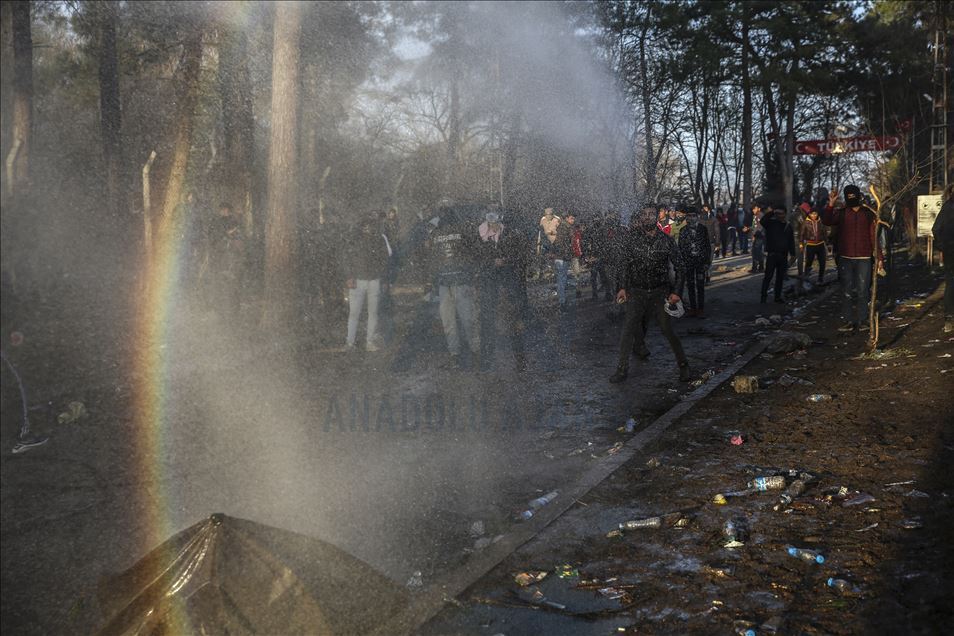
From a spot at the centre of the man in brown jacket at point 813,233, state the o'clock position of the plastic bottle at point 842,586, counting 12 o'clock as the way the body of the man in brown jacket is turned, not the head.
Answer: The plastic bottle is roughly at 12 o'clock from the man in brown jacket.

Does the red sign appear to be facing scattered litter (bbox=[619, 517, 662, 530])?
yes

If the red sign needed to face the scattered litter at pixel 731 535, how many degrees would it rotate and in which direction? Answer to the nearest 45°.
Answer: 0° — it already faces it

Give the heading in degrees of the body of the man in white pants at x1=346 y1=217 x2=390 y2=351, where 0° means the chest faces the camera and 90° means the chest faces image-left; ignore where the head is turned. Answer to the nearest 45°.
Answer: approximately 0°

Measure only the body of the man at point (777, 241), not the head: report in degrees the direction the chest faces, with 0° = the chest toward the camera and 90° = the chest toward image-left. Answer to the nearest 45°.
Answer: approximately 315°

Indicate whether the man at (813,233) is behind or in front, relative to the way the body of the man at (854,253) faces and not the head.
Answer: behind

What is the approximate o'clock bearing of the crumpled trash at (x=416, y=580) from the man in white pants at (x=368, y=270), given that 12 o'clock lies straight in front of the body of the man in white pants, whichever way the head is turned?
The crumpled trash is roughly at 12 o'clock from the man in white pants.

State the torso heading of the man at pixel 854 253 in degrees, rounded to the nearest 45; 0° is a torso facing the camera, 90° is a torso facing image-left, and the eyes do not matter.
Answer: approximately 0°

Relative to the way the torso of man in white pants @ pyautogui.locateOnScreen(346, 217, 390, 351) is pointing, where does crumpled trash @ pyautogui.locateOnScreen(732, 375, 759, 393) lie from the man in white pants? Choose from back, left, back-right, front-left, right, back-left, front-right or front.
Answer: front-left
